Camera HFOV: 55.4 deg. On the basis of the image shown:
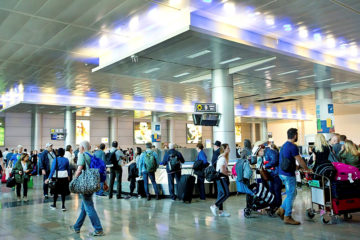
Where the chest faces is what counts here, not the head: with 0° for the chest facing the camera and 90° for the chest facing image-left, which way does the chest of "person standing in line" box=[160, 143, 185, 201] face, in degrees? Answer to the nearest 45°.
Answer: approximately 180°

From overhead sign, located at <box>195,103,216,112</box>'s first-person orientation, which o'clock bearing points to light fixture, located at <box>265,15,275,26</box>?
The light fixture is roughly at 11 o'clock from the overhead sign.

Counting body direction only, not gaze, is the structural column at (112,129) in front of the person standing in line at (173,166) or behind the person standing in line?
in front

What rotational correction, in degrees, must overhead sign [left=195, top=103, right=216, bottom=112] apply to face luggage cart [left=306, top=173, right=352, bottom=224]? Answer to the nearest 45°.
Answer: approximately 45° to its left

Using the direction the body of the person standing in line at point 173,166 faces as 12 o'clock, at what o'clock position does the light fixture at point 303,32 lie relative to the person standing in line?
The light fixture is roughly at 3 o'clock from the person standing in line.

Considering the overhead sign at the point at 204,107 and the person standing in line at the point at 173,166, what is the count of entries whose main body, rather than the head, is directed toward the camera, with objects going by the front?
1

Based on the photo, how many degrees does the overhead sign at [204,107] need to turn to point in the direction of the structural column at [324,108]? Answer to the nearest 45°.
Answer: approximately 135° to its left

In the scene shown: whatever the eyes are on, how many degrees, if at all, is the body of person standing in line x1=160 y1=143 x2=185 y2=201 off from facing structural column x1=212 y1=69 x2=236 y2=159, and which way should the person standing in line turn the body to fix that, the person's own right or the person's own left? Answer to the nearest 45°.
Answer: approximately 45° to the person's own right

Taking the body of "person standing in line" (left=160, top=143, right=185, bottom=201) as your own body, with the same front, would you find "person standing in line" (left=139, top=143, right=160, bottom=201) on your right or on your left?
on your left

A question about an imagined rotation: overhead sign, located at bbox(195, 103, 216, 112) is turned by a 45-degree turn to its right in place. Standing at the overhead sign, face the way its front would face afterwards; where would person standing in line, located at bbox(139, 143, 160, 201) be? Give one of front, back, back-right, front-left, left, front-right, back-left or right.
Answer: front

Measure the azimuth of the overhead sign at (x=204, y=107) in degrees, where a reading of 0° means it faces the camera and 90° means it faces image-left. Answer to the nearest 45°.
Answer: approximately 0°

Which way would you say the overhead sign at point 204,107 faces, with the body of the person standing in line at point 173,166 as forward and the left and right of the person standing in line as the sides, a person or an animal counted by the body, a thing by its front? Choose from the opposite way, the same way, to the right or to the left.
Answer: the opposite way

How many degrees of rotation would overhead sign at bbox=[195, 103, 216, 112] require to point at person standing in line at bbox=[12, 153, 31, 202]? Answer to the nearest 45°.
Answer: approximately 90° to its right

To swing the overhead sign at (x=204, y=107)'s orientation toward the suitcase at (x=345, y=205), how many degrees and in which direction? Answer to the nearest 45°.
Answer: approximately 45° to its left
